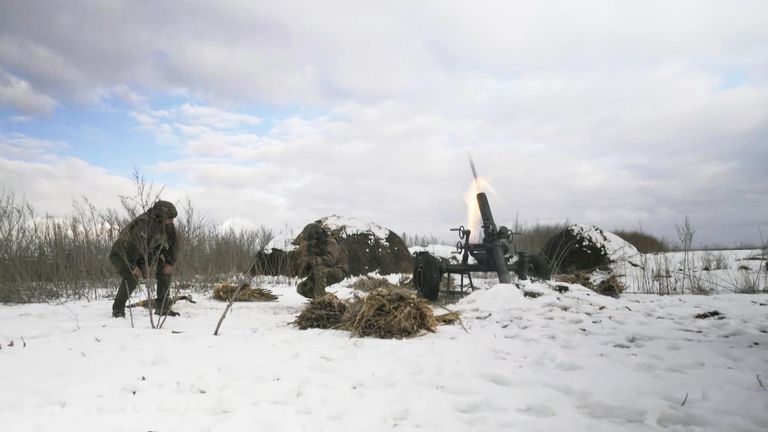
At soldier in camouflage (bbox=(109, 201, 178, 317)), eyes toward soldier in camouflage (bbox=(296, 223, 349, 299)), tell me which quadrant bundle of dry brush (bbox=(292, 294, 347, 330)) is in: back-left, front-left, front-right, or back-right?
front-right

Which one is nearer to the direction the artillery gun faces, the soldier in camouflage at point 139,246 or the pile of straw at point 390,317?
the soldier in camouflage

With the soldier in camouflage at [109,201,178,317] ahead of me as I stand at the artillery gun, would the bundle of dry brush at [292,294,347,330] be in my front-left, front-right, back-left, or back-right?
front-left

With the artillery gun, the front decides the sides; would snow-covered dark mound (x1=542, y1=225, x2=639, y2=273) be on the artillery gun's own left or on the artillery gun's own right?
on the artillery gun's own right

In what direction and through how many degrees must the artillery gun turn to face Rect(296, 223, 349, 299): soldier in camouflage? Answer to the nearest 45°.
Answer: approximately 90° to its left

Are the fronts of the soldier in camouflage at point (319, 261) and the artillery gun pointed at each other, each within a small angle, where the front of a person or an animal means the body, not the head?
no

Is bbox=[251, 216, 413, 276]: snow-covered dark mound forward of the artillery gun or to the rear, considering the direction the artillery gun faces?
forward

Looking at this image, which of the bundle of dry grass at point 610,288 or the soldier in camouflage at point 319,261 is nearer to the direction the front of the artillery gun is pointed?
the soldier in camouflage

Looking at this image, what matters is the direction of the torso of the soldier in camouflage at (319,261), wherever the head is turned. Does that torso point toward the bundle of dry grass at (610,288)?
no

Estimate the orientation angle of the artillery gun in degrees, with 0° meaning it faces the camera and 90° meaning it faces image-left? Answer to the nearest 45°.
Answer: approximately 135°

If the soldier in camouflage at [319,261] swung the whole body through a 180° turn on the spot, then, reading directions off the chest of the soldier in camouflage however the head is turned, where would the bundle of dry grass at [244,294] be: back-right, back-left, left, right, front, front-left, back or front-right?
back

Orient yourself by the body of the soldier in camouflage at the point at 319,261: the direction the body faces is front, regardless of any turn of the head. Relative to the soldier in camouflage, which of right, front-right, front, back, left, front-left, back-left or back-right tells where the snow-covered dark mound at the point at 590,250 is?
back

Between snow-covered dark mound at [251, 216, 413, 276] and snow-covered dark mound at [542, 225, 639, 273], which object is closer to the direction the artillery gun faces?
the snow-covered dark mound at [251, 216, 413, 276]

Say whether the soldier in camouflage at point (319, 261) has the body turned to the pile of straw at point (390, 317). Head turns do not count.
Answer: no

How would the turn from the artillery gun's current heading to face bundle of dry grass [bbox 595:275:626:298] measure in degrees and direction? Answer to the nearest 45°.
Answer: approximately 135° to its right
